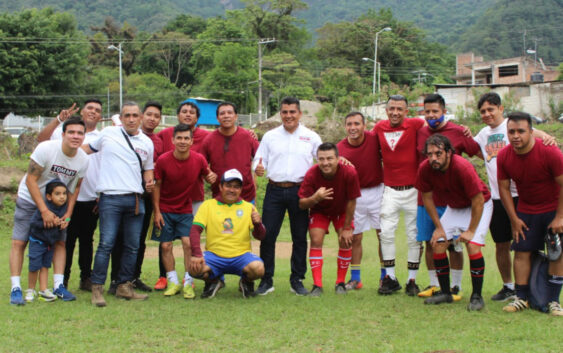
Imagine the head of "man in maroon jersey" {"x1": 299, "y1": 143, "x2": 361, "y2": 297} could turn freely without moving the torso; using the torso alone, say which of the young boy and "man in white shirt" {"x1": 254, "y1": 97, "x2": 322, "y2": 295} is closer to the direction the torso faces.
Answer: the young boy

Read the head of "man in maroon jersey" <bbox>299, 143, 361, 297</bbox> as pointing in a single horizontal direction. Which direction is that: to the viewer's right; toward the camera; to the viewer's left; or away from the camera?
toward the camera

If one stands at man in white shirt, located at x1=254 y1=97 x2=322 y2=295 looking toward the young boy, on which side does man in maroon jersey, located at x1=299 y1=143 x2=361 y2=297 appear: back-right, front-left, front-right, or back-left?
back-left

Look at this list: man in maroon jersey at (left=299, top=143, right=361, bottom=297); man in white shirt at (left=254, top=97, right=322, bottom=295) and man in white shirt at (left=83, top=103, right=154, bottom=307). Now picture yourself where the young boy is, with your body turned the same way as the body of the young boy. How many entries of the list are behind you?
0

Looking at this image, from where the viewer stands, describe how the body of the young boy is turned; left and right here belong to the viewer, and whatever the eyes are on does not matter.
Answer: facing the viewer and to the right of the viewer

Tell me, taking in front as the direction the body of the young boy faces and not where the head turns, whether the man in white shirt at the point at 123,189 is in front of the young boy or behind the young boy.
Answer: in front

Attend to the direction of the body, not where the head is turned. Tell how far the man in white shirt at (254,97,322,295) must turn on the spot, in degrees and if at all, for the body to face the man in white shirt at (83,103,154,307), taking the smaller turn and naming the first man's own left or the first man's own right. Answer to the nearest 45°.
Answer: approximately 90° to the first man's own right

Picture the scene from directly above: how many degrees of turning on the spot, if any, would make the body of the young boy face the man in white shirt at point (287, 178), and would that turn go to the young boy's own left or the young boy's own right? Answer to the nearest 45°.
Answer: approximately 45° to the young boy's own left

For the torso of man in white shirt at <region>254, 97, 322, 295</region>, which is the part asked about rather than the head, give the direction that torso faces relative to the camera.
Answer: toward the camera

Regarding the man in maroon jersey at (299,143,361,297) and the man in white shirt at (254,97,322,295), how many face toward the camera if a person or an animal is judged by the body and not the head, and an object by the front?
2

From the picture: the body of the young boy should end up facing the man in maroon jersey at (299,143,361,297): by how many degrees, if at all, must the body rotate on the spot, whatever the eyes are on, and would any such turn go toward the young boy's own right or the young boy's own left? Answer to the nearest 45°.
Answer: approximately 45° to the young boy's own left

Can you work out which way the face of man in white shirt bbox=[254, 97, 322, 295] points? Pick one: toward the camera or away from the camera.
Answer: toward the camera

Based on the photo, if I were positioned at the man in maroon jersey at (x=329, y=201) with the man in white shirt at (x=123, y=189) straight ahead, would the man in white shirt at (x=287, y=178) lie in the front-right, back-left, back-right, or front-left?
front-right

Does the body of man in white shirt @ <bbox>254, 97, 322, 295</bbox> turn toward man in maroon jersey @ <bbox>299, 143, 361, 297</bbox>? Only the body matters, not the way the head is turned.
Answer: no

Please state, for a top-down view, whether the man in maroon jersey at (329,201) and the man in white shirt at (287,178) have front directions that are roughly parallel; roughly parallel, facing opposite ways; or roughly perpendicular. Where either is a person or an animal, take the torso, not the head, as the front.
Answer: roughly parallel

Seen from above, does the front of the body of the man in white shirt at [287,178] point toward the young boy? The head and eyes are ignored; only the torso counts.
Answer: no
